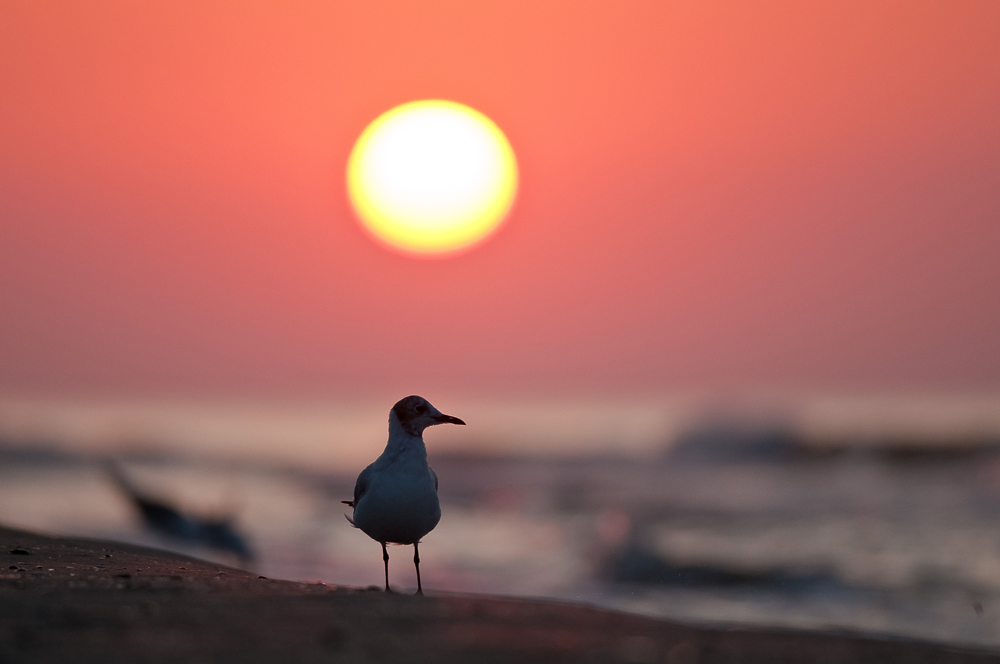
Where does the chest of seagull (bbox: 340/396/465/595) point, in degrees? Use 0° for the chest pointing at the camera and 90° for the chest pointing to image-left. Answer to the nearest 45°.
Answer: approximately 315°
